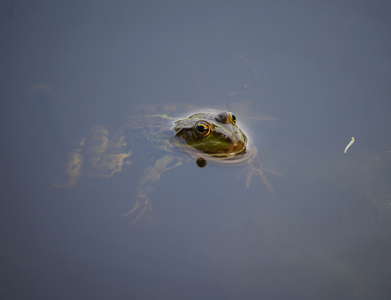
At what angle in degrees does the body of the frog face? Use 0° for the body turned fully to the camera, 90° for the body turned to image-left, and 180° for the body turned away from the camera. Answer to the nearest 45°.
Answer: approximately 315°
